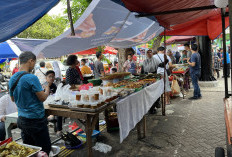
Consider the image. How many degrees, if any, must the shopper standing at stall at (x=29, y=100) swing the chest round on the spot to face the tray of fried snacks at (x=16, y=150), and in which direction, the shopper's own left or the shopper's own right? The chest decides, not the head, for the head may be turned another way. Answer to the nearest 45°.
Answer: approximately 135° to the shopper's own right

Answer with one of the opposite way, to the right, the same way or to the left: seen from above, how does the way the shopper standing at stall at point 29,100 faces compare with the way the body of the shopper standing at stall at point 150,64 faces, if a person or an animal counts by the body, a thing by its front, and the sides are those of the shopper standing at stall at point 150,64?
the opposite way

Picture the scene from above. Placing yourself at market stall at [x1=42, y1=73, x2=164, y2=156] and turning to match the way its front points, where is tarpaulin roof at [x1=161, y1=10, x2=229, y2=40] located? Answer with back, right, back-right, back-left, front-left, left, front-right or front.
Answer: left

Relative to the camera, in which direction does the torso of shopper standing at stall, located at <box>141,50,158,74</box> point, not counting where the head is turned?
toward the camera

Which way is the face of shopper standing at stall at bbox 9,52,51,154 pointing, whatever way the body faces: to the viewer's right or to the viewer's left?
to the viewer's right

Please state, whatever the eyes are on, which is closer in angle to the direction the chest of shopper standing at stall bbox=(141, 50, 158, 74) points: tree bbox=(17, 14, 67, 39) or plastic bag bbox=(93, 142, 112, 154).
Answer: the plastic bag

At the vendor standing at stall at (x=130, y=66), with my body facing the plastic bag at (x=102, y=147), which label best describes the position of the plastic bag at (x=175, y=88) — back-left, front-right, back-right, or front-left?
front-left

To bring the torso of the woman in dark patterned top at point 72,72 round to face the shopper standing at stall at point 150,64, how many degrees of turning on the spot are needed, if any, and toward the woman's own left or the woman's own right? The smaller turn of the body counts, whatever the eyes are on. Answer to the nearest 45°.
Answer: approximately 45° to the woman's own left

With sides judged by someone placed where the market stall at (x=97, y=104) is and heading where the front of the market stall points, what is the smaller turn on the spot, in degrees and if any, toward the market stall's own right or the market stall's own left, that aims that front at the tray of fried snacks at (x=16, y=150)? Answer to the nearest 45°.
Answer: approximately 90° to the market stall's own right
